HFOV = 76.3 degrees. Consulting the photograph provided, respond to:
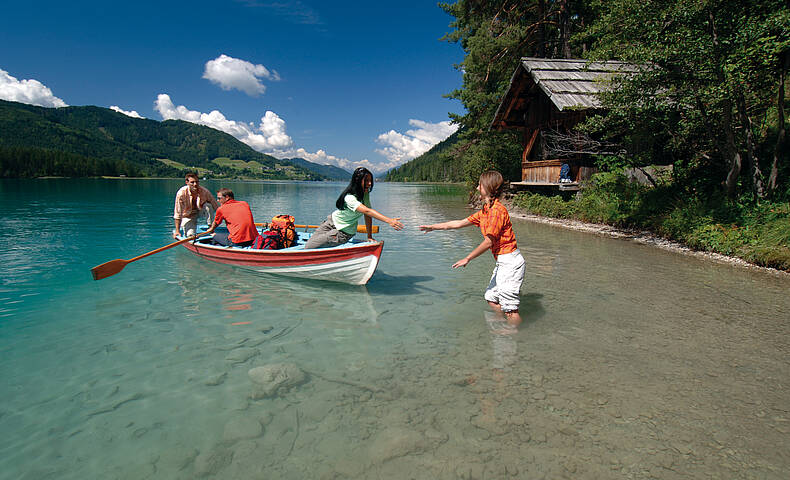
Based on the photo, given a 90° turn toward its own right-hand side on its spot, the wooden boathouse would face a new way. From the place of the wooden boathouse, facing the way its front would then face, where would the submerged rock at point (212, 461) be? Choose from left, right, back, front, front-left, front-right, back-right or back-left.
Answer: back-left

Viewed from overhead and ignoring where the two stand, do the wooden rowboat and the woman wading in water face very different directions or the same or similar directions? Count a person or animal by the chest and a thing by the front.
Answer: very different directions

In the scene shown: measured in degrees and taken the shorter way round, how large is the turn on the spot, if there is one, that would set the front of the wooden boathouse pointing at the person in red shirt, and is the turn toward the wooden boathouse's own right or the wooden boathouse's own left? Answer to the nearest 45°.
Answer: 0° — it already faces them

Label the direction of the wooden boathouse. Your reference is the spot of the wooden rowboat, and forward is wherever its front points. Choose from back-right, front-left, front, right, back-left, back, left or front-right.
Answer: left

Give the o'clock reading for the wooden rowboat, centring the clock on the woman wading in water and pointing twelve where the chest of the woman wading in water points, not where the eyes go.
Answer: The wooden rowboat is roughly at 1 o'clock from the woman wading in water.

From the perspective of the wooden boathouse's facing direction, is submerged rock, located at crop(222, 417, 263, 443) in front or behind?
in front

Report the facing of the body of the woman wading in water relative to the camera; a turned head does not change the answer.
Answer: to the viewer's left

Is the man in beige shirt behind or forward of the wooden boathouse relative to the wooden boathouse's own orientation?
forward

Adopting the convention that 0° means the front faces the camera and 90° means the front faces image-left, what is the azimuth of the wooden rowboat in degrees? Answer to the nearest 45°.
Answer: approximately 315°

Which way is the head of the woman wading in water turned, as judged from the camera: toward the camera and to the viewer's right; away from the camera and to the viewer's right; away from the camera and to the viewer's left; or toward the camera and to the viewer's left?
away from the camera and to the viewer's left

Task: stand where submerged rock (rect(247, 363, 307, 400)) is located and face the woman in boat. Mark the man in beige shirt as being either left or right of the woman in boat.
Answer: left

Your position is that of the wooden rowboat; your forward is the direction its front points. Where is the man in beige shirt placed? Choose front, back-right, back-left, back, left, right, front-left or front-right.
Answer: back

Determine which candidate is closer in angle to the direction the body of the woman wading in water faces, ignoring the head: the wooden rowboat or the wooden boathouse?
the wooden rowboat

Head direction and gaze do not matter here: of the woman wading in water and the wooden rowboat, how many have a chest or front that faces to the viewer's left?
1

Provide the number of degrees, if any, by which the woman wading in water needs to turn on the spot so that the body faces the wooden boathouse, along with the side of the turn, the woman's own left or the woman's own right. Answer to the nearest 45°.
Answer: approximately 90° to the woman's own right

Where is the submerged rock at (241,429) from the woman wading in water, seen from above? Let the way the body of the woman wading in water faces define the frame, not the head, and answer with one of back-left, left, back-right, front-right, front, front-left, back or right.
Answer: front-left
